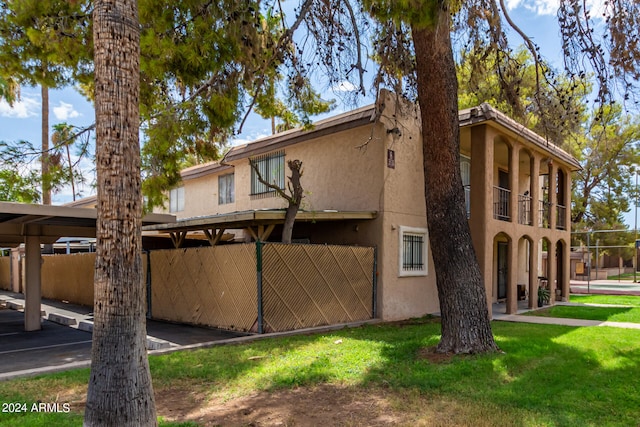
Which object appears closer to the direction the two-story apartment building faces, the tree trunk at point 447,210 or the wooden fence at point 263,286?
the tree trunk

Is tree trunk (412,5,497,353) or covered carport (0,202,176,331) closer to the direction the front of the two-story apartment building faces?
the tree trunk

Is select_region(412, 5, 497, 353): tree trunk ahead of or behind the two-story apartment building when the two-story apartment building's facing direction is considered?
ahead
